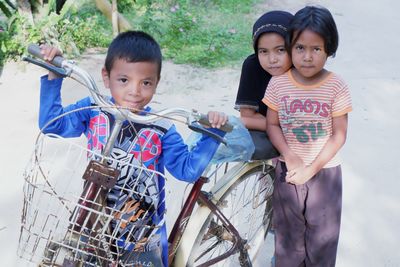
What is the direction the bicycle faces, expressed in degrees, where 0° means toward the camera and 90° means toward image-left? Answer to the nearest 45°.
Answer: approximately 45°

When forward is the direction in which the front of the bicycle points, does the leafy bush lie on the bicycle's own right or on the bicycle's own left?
on the bicycle's own right

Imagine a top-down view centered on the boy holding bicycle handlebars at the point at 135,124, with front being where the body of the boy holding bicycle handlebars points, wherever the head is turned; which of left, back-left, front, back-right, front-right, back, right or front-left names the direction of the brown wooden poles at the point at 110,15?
back

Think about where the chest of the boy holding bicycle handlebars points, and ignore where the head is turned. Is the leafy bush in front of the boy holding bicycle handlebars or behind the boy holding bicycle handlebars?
behind

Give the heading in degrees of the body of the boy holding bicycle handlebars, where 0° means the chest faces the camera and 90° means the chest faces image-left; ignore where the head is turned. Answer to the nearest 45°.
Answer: approximately 0°

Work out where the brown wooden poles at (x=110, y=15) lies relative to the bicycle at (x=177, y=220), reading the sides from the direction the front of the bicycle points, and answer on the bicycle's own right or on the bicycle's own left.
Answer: on the bicycle's own right
